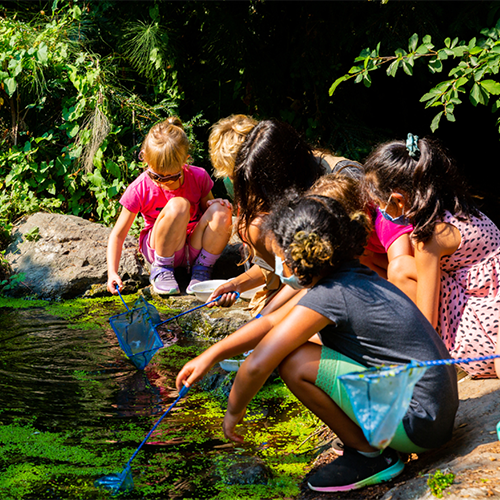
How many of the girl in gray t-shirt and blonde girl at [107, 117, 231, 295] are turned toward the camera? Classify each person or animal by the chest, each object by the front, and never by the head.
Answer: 1

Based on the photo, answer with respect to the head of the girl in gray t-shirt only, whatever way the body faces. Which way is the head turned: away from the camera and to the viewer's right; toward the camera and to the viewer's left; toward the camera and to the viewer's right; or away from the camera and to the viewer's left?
away from the camera and to the viewer's left

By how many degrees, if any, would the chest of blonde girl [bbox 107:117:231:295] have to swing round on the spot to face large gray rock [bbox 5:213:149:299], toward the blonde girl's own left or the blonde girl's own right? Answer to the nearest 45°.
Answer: approximately 135° to the blonde girl's own right

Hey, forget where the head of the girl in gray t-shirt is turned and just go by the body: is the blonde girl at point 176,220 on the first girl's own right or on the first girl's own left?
on the first girl's own right

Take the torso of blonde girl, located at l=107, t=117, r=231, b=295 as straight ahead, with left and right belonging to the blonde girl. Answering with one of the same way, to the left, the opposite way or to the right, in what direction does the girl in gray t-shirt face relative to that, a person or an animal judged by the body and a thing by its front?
to the right

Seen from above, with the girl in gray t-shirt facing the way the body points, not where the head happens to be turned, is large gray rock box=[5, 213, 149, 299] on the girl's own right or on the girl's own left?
on the girl's own right

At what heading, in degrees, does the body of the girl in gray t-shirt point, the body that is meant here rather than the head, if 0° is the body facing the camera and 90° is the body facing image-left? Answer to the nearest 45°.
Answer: approximately 90°

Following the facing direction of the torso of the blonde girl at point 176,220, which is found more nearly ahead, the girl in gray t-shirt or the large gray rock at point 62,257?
the girl in gray t-shirt
